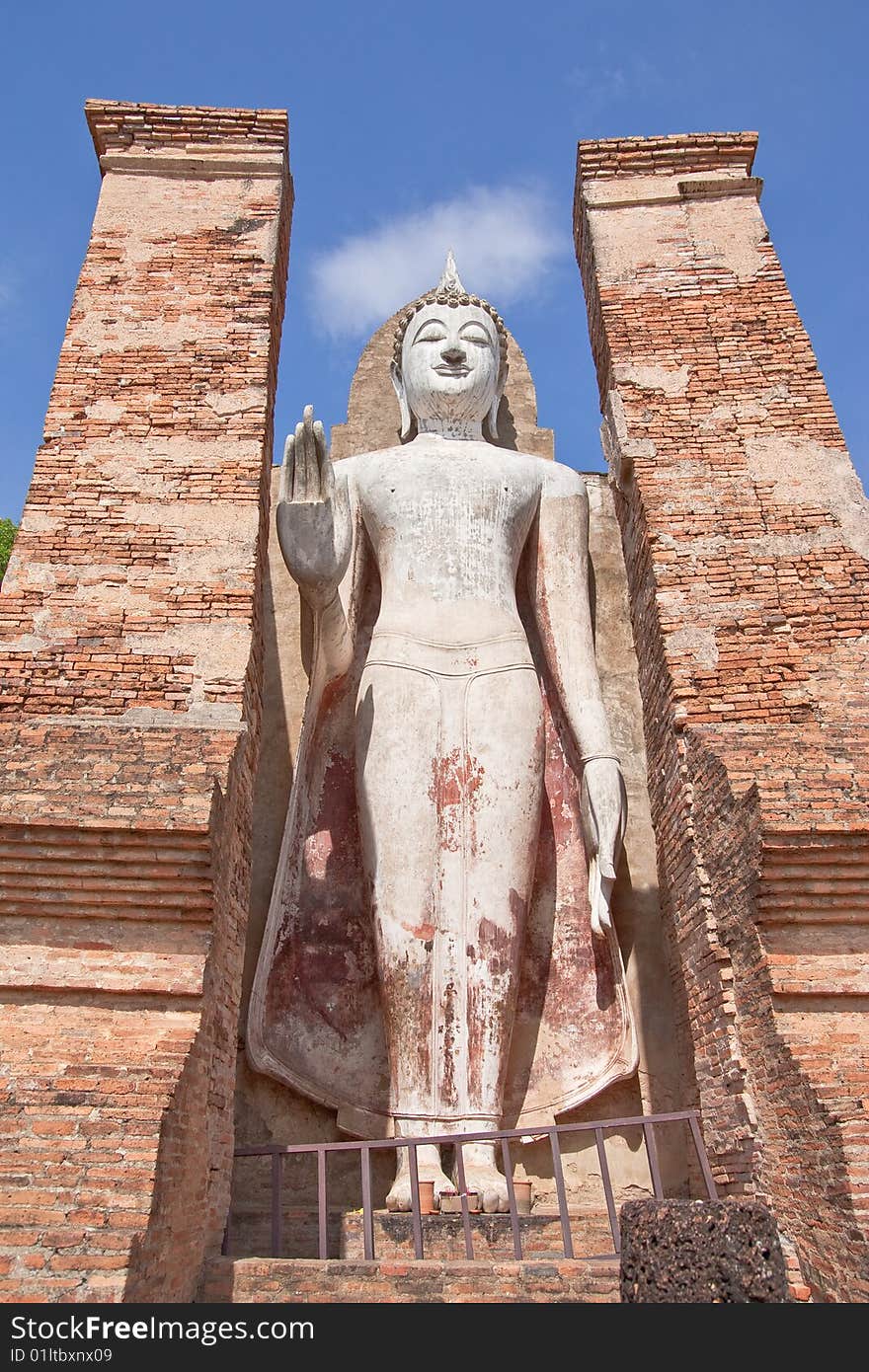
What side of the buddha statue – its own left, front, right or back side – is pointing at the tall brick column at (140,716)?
right

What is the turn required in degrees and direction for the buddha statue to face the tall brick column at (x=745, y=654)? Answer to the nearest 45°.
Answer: approximately 90° to its left

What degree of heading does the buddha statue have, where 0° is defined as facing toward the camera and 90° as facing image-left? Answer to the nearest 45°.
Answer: approximately 0°
